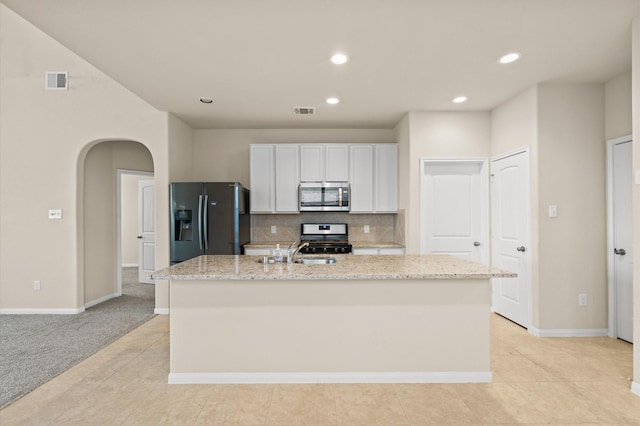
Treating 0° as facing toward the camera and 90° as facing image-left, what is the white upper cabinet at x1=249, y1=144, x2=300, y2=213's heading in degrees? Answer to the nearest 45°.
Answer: approximately 0°

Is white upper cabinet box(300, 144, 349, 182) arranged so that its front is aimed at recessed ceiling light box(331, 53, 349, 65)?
yes

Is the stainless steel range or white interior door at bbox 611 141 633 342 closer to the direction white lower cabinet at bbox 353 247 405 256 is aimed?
the white interior door

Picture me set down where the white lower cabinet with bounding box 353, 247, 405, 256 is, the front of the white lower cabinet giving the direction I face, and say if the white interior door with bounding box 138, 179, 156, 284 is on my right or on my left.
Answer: on my right

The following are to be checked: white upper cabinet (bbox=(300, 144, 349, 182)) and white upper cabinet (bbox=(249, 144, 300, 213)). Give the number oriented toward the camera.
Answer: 2

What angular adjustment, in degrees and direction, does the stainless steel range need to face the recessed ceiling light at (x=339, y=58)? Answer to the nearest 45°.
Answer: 0° — it already faces it

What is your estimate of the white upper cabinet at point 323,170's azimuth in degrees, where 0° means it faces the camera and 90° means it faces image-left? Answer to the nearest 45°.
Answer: approximately 0°

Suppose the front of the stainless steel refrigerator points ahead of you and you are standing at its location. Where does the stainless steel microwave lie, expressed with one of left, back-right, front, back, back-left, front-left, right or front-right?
left

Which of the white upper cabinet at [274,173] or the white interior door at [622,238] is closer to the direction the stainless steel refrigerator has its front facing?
the white interior door
